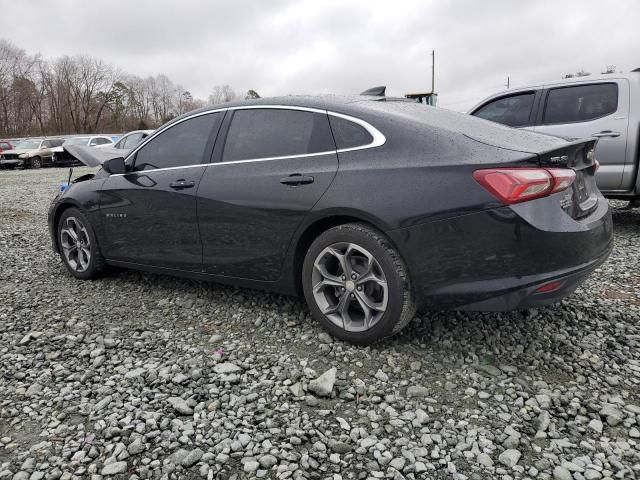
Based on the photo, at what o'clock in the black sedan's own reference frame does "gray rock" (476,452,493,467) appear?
The gray rock is roughly at 7 o'clock from the black sedan.

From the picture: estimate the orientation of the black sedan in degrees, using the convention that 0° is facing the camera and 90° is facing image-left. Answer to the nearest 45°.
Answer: approximately 135°

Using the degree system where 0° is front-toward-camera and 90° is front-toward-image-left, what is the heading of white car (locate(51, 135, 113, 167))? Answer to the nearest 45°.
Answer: approximately 45°

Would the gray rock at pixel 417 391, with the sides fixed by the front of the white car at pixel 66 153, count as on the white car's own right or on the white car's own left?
on the white car's own left

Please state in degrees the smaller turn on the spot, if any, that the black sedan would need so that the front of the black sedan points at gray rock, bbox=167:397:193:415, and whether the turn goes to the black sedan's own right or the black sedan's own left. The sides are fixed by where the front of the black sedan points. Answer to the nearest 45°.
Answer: approximately 90° to the black sedan's own left

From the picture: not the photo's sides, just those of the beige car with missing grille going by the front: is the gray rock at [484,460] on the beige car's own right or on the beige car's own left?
on the beige car's own left

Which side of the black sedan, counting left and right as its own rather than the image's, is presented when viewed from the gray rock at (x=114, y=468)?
left
